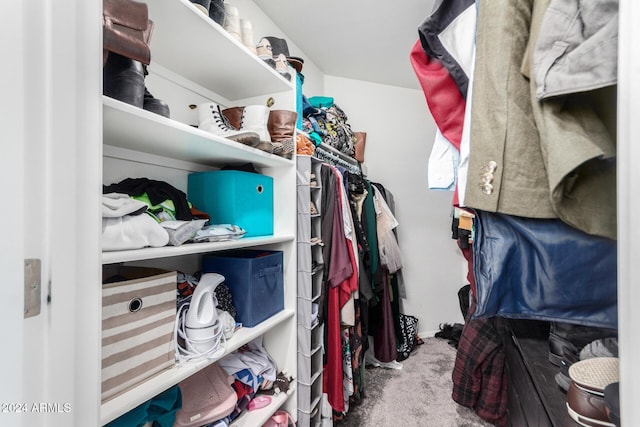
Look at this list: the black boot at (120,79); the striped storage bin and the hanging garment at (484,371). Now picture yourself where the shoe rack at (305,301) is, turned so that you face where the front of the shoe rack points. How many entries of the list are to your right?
2

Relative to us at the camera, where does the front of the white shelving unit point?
facing the viewer and to the right of the viewer

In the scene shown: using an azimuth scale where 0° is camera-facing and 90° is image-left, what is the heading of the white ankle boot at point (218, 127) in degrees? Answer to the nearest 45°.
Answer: approximately 270°

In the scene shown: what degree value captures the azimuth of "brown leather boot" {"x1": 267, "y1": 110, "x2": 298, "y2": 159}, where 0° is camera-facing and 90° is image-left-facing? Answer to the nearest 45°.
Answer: approximately 315°
